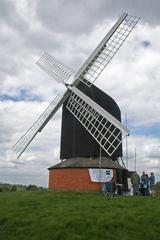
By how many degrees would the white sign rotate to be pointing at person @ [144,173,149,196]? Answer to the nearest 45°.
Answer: approximately 45° to its left

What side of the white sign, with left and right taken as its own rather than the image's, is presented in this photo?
front

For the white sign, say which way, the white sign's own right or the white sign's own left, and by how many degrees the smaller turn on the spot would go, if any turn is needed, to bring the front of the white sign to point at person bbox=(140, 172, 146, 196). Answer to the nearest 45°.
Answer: approximately 45° to the white sign's own left
